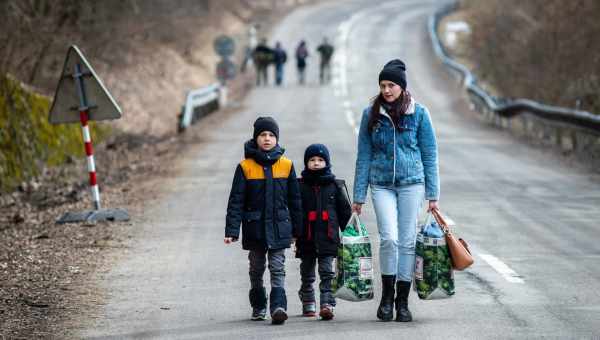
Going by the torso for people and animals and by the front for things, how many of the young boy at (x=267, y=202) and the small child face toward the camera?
2

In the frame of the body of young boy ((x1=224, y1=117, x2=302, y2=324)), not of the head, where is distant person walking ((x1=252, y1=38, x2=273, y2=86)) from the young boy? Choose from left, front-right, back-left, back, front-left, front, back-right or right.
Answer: back

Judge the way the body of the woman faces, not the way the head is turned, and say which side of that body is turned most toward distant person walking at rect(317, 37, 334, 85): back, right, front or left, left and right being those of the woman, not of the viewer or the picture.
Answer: back

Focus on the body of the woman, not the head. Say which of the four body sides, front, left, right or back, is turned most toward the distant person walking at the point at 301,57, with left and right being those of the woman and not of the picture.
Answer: back

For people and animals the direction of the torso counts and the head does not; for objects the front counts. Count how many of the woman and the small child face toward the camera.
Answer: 2

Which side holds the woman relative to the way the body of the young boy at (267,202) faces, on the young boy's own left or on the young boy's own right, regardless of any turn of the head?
on the young boy's own left

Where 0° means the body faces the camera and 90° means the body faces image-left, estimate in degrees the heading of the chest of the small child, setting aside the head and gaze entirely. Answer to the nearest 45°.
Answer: approximately 0°

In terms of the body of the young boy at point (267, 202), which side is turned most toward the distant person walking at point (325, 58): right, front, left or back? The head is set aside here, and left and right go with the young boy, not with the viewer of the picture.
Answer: back

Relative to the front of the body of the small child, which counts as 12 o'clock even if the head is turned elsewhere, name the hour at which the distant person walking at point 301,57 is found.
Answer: The distant person walking is roughly at 6 o'clock from the small child.

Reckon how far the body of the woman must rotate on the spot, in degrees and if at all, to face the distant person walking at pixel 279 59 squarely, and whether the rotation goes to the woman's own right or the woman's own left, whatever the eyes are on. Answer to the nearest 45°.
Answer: approximately 180°

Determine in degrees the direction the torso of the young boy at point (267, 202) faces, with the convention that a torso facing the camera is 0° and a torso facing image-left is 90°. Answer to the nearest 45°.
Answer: approximately 0°
